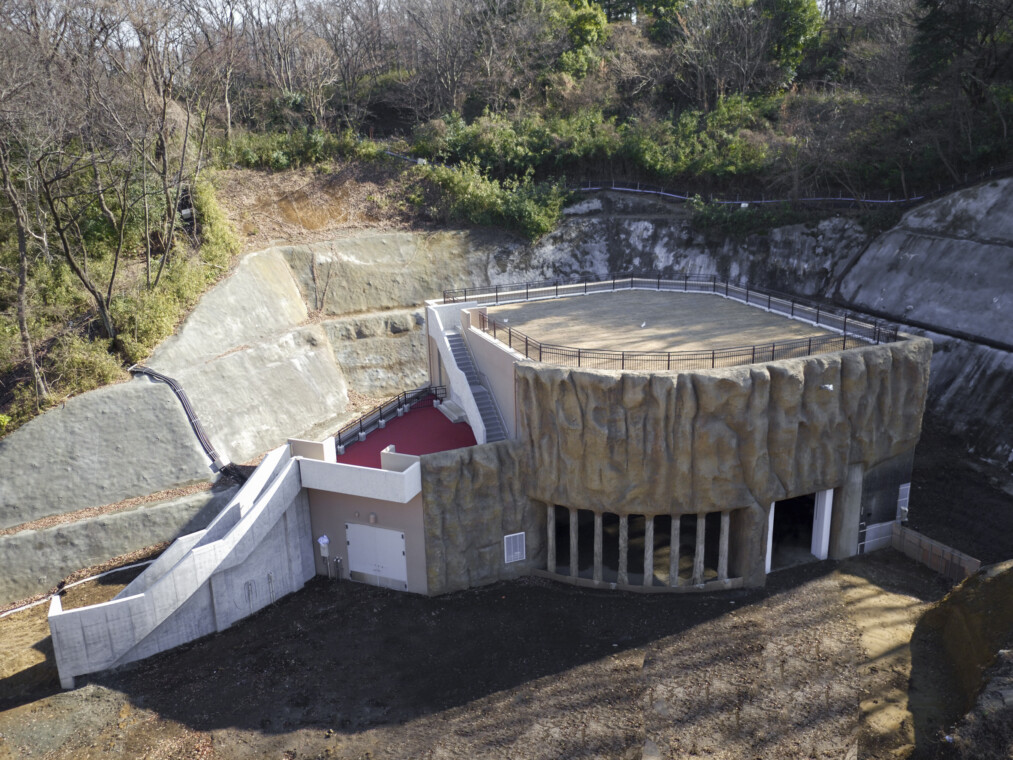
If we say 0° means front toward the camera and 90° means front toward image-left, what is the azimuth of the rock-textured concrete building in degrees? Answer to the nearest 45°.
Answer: approximately 0°

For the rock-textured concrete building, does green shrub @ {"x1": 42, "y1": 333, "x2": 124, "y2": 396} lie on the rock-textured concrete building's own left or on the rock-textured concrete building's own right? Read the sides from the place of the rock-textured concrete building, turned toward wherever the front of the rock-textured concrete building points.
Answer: on the rock-textured concrete building's own right

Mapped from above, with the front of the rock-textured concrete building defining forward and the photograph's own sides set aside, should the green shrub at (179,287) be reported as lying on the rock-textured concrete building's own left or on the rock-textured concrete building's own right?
on the rock-textured concrete building's own right

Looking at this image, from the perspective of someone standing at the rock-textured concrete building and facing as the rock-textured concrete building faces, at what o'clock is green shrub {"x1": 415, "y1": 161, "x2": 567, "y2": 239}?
The green shrub is roughly at 6 o'clock from the rock-textured concrete building.

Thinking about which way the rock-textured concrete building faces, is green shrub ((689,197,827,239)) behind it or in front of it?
behind
